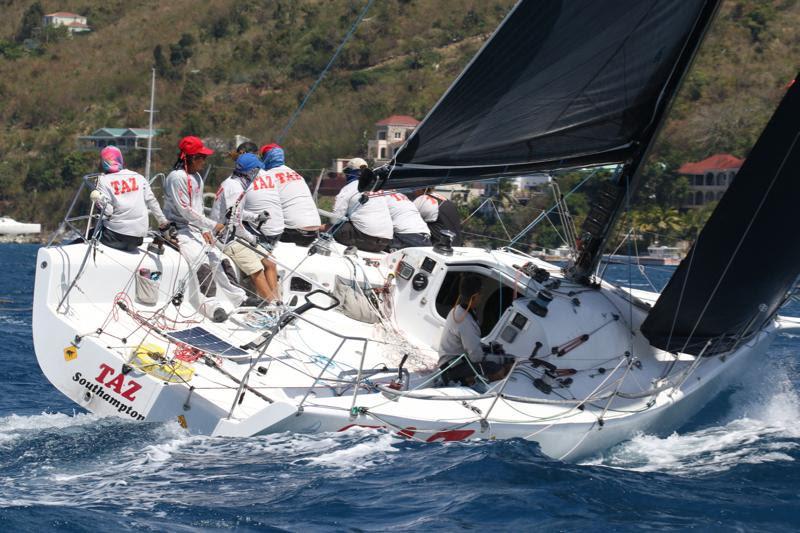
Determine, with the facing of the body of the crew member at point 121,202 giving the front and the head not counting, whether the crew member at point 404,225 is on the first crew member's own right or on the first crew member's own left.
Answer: on the first crew member's own right

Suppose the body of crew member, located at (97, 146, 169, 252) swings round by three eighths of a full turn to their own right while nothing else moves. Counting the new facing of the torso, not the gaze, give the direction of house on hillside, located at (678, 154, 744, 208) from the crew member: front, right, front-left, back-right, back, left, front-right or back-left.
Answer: left

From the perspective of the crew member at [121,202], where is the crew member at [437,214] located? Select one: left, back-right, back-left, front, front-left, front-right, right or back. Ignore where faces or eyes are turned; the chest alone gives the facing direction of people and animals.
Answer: front-right

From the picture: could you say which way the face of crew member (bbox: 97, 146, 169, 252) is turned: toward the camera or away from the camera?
away from the camera

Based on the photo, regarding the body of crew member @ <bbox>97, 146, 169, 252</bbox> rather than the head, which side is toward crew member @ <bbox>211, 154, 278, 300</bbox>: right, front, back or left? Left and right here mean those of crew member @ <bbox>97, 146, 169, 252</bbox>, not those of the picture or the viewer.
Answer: right

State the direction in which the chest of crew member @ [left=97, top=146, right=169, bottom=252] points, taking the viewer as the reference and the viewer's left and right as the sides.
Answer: facing away from the viewer
